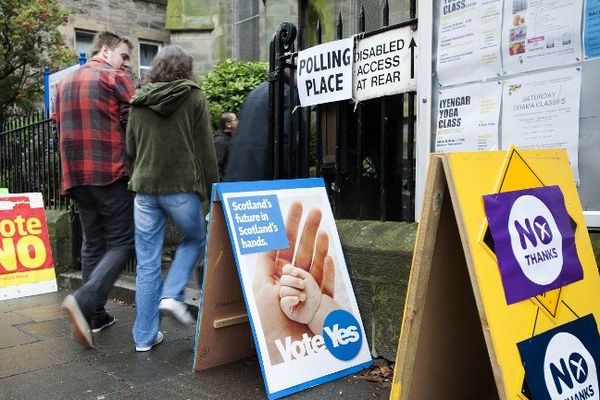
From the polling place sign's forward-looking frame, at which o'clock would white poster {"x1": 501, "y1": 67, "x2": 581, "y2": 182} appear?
The white poster is roughly at 9 o'clock from the polling place sign.

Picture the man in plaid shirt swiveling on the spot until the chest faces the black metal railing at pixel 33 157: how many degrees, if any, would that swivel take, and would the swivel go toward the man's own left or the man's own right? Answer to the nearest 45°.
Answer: approximately 45° to the man's own left

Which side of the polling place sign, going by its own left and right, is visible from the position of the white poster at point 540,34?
left

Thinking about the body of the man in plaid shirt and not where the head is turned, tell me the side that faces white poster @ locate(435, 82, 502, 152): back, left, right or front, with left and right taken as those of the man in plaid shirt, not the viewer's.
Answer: right

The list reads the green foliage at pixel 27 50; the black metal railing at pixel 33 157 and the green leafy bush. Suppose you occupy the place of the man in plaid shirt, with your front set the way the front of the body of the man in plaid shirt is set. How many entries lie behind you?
0

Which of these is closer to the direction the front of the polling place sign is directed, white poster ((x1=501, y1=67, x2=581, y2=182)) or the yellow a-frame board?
the yellow a-frame board

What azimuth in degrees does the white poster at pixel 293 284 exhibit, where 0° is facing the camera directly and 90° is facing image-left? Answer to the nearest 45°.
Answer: approximately 315°

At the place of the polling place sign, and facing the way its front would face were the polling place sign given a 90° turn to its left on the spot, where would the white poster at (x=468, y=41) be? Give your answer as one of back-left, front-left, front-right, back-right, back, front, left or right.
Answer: front

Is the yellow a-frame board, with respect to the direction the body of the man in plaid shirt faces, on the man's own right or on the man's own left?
on the man's own right

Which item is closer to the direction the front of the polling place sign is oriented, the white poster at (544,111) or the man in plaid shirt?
the man in plaid shirt

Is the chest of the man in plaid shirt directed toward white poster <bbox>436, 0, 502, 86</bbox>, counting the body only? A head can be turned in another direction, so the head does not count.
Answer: no

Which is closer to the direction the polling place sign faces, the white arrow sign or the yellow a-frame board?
the yellow a-frame board

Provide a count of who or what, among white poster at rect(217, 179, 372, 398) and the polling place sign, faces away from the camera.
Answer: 0
